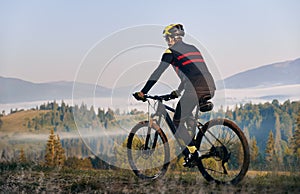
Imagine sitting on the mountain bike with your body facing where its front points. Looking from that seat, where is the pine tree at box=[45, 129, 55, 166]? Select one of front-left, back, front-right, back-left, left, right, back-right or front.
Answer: front

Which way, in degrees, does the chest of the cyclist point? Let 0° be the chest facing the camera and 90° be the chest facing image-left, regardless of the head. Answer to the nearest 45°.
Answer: approximately 135°

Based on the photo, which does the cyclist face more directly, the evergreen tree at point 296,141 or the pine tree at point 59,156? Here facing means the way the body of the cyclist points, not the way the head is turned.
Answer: the pine tree

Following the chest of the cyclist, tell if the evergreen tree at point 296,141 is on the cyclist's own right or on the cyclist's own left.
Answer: on the cyclist's own right

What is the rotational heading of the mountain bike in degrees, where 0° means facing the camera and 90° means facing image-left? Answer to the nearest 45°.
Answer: approximately 135°

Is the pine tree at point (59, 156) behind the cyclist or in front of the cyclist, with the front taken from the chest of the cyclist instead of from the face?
in front

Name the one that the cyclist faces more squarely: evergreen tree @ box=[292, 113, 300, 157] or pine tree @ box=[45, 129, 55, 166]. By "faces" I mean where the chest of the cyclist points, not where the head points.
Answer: the pine tree

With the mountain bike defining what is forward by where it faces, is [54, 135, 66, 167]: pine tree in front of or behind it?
in front
